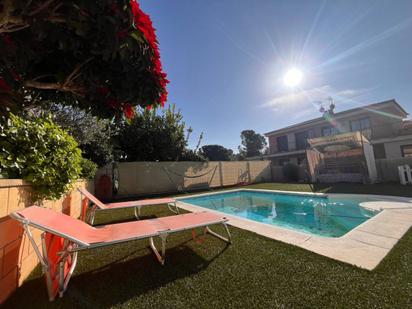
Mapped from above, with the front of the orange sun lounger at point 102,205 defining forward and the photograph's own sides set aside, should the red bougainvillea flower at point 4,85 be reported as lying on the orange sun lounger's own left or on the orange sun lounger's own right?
on the orange sun lounger's own right

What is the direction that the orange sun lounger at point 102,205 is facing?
to the viewer's right

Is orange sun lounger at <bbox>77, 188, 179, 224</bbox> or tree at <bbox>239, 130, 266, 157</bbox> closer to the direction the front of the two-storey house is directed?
the orange sun lounger

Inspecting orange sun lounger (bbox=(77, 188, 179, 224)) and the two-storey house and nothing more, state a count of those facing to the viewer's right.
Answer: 1

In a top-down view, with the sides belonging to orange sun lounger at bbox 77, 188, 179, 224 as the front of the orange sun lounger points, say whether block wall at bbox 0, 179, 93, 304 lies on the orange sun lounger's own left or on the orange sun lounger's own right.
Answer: on the orange sun lounger's own right

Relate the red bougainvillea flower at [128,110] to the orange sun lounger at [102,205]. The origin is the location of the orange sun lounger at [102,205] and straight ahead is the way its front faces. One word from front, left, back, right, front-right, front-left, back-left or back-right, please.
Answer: right

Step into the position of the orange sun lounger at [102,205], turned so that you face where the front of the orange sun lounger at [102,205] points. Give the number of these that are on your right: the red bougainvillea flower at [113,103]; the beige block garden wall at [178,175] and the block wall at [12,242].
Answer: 2

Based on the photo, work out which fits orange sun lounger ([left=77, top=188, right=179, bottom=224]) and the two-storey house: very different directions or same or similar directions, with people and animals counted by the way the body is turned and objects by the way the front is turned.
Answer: very different directions
